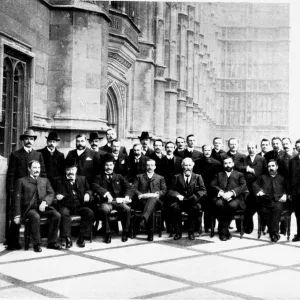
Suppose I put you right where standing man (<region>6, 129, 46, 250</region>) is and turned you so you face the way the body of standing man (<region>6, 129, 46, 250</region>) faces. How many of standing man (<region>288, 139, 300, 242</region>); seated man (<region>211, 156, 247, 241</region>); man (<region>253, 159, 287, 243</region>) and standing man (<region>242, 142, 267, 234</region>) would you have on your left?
4

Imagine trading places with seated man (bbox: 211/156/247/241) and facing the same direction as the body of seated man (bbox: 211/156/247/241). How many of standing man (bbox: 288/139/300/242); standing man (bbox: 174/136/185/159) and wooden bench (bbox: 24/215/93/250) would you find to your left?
1

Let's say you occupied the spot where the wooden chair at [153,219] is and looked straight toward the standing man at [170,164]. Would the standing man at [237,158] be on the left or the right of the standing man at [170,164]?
right

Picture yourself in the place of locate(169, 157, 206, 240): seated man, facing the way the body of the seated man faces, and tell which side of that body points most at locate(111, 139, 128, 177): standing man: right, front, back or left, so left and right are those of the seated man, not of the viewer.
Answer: right

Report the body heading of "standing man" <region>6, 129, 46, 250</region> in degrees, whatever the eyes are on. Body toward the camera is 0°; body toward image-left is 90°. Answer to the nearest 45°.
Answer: approximately 0°

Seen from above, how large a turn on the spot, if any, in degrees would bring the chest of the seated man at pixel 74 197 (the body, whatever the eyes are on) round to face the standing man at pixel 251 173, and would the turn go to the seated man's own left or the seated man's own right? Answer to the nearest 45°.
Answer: approximately 90° to the seated man's own left

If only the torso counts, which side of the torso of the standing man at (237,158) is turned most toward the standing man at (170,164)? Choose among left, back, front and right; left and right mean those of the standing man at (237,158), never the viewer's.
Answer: right
